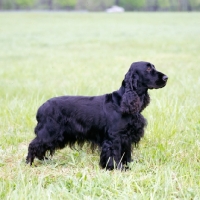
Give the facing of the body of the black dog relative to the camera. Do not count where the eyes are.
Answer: to the viewer's right
